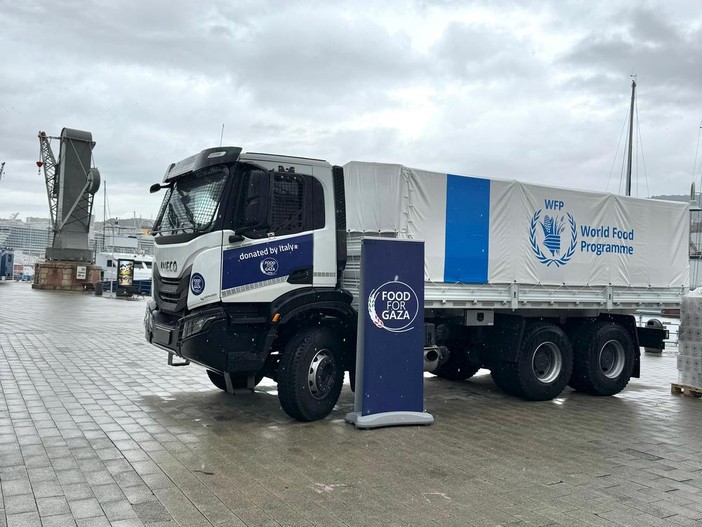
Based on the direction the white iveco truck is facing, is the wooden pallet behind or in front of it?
behind

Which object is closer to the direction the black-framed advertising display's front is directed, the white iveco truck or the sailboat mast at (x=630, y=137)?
the white iveco truck

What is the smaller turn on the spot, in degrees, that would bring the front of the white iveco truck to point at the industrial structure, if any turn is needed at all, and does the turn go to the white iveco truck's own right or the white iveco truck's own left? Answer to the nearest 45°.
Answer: approximately 90° to the white iveco truck's own right

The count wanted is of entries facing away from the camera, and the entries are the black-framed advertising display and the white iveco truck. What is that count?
0

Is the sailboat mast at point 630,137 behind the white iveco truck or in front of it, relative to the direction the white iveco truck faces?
behind

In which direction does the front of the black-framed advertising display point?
toward the camera

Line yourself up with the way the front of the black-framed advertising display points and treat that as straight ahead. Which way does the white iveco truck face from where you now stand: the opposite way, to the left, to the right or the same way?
to the right

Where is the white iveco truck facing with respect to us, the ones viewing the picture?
facing the viewer and to the left of the viewer

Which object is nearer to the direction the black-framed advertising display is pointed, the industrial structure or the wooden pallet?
the wooden pallet
